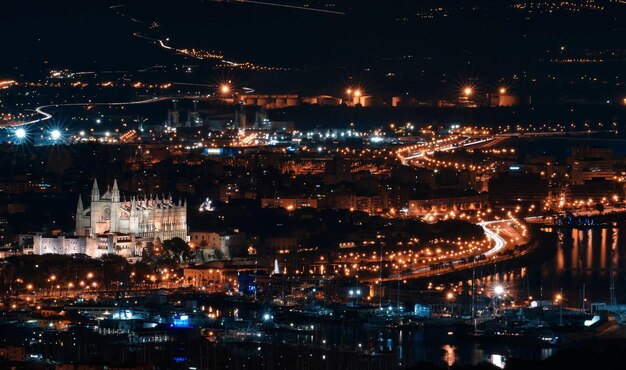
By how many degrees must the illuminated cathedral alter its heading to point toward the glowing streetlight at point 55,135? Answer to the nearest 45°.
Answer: approximately 135° to its right

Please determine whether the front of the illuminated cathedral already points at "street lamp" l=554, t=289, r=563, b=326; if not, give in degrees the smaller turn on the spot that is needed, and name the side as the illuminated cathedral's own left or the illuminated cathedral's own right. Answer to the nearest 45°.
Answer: approximately 90° to the illuminated cathedral's own left

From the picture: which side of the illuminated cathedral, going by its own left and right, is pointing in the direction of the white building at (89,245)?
front

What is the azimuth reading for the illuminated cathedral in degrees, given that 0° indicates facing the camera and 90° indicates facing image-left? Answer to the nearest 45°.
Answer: approximately 45°

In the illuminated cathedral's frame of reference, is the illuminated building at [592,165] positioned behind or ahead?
behind
